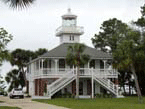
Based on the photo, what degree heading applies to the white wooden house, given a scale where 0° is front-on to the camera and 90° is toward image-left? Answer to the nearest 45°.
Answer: approximately 0°

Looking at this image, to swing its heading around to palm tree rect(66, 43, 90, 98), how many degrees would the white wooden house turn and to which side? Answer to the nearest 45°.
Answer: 0° — it already faces it
